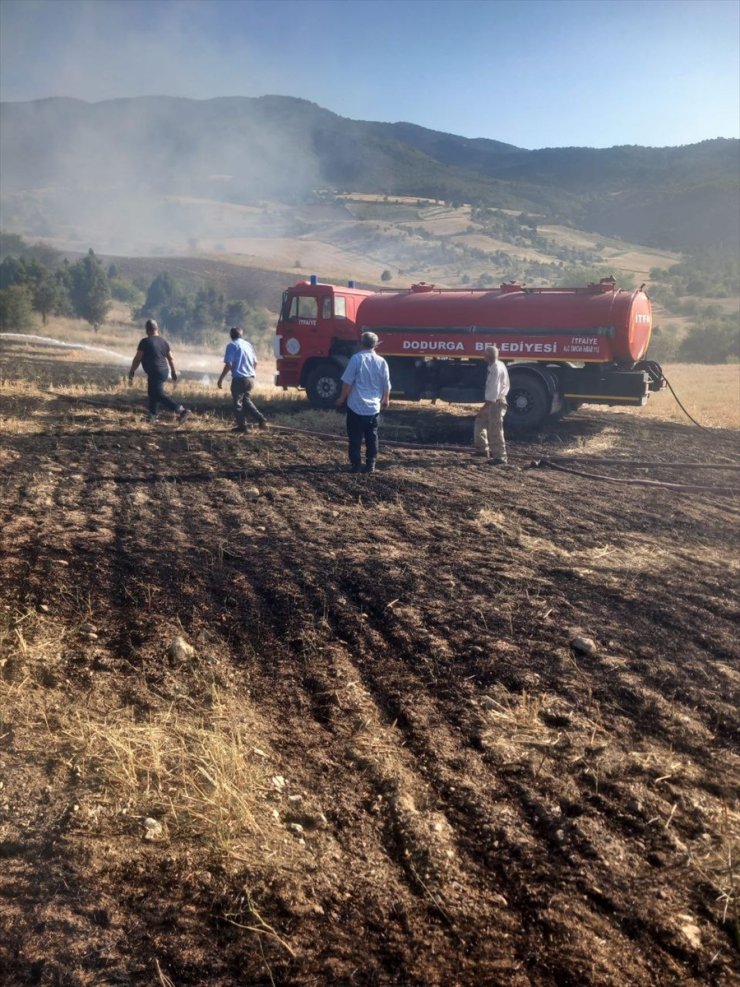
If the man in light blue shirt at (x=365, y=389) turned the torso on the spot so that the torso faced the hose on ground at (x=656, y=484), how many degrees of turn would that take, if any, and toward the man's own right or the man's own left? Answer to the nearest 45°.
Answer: approximately 90° to the man's own right

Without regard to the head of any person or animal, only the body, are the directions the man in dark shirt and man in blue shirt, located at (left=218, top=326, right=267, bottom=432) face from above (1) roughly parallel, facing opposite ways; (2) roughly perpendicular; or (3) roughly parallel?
roughly parallel

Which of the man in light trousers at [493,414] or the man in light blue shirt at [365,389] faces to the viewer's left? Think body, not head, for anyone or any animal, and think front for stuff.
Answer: the man in light trousers

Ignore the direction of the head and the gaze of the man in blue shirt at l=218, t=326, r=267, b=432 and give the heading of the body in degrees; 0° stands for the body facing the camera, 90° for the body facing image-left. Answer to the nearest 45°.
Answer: approximately 135°

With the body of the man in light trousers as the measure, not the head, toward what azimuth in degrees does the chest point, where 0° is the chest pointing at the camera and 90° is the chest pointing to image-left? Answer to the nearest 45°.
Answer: approximately 90°

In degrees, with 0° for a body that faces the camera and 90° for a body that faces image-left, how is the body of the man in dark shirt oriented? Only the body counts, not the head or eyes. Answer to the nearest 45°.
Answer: approximately 135°

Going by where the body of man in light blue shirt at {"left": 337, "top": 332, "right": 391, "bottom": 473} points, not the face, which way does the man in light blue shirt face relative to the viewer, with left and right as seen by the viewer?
facing away from the viewer

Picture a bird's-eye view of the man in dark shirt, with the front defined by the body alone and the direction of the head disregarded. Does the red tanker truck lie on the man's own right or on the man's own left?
on the man's own right

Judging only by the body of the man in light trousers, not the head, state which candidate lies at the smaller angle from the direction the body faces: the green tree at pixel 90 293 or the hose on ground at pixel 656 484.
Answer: the green tree

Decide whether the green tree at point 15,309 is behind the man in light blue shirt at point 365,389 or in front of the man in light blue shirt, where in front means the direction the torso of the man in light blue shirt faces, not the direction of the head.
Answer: in front

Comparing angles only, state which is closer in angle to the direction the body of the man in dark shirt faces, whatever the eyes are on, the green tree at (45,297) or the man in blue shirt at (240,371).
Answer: the green tree

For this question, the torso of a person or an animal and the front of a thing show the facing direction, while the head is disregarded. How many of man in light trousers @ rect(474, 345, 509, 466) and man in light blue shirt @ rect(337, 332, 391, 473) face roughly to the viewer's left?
1

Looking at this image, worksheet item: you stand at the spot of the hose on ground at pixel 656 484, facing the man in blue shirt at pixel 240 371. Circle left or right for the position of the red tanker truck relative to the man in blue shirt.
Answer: right

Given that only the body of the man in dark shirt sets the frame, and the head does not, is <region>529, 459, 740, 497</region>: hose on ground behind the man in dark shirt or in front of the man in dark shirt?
behind

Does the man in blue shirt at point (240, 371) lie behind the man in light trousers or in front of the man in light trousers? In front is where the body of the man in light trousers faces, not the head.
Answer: in front

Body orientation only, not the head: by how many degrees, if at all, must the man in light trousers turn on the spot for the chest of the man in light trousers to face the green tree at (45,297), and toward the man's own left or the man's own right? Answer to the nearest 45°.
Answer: approximately 45° to the man's own right
